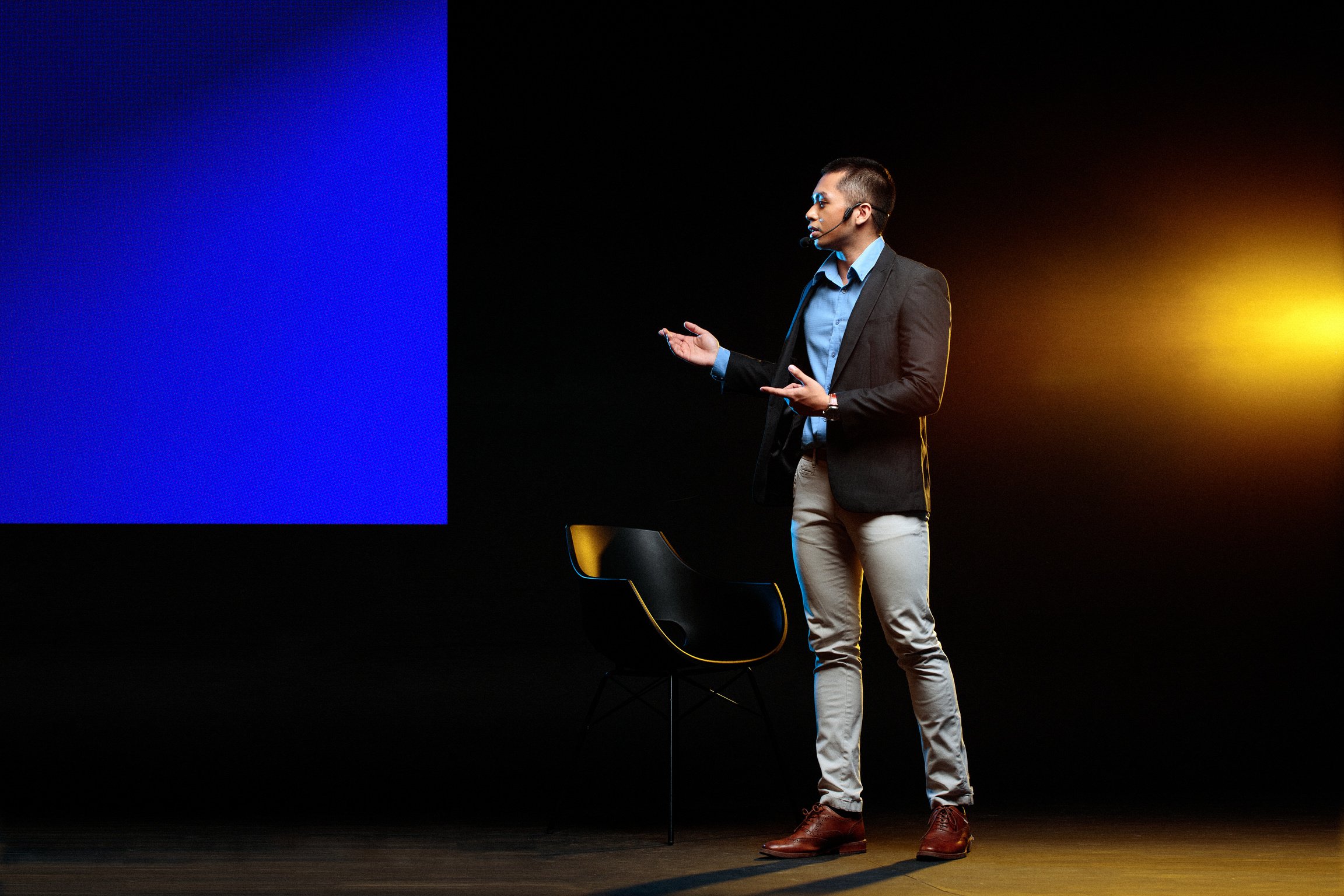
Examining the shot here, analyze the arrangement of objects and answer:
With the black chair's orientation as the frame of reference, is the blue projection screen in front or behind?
behind

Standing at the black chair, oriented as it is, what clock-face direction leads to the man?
The man is roughly at 12 o'clock from the black chair.

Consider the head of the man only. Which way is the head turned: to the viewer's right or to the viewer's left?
to the viewer's left

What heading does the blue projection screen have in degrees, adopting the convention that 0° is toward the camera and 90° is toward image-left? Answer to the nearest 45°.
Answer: approximately 0°

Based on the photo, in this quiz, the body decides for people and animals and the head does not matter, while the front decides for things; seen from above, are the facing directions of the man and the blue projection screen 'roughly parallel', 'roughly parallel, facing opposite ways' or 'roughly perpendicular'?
roughly perpendicular

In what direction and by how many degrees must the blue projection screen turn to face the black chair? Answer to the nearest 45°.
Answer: approximately 45° to its left

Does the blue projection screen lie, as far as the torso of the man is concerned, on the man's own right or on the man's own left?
on the man's own right
